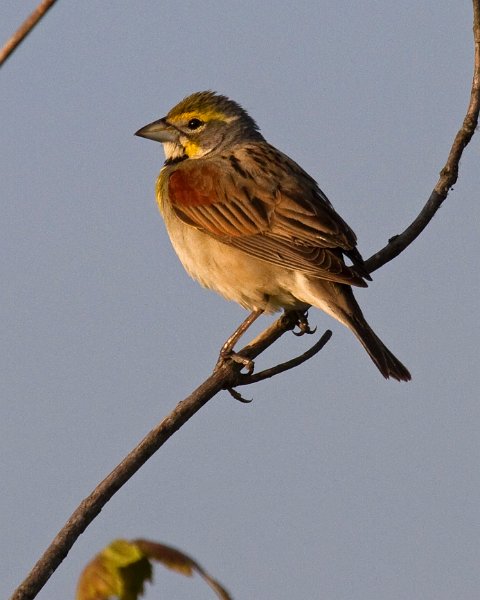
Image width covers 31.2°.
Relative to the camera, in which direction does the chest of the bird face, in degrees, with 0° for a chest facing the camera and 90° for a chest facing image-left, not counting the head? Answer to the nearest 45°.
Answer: approximately 90°

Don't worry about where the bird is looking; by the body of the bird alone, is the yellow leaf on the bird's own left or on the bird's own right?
on the bird's own left
